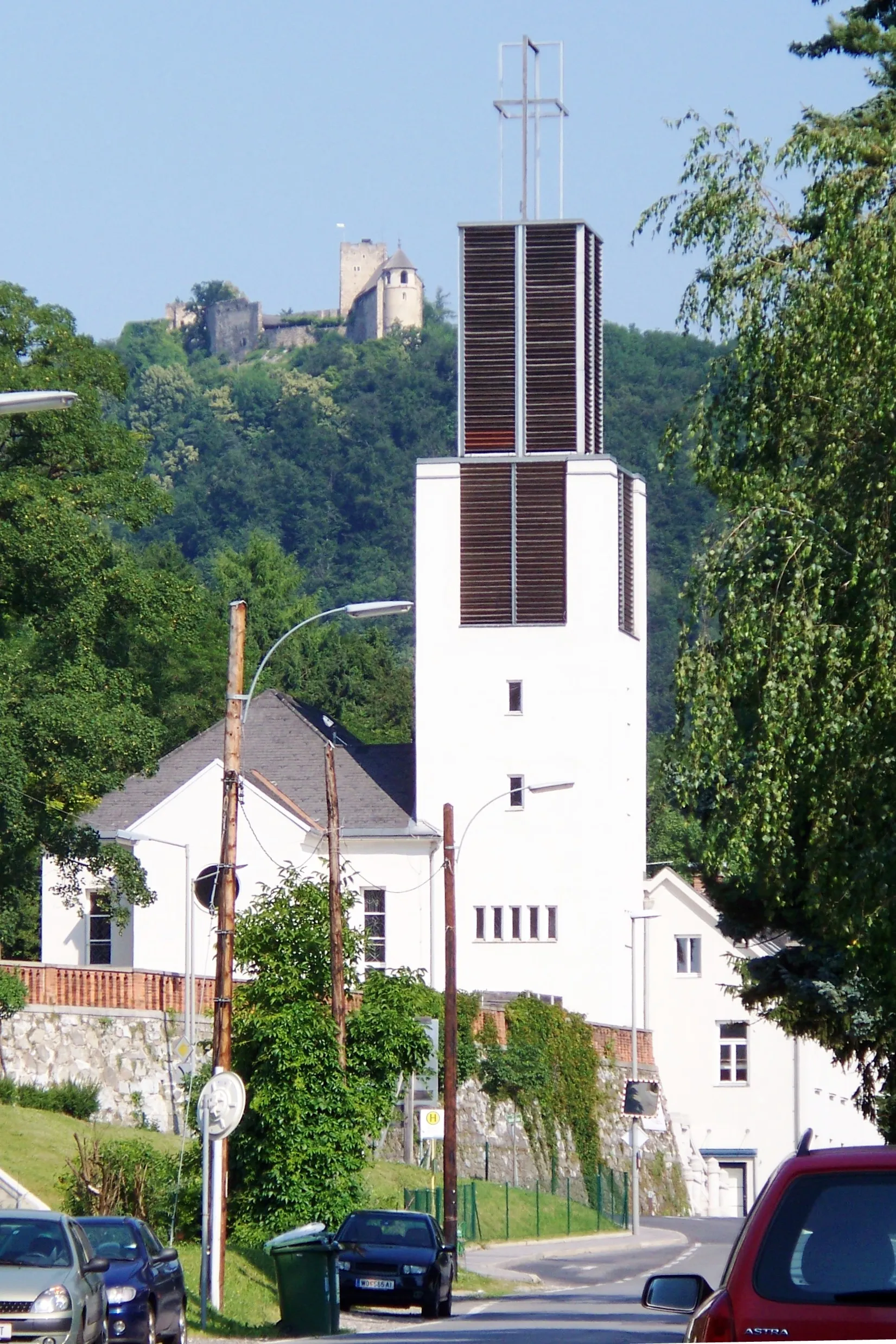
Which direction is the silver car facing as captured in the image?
toward the camera

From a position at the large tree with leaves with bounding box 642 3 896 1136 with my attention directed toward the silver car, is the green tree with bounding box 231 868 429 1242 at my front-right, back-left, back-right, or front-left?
front-right

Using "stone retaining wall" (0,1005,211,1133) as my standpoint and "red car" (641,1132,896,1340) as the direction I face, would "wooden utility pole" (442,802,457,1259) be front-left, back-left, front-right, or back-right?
front-left

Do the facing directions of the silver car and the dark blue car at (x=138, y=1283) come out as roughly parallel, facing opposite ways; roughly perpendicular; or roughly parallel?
roughly parallel

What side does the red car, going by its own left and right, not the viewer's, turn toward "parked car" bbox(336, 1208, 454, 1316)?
front

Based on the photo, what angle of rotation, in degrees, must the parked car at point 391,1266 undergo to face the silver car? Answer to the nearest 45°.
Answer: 0° — it already faces it

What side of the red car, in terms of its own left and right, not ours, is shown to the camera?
back

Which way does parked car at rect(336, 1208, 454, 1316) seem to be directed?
toward the camera

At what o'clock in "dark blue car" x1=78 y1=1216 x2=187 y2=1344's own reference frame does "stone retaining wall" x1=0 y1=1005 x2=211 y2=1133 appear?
The stone retaining wall is roughly at 6 o'clock from the dark blue car.

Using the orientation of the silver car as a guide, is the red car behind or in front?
in front

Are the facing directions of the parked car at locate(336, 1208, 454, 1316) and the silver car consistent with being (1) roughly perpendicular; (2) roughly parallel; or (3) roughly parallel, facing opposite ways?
roughly parallel

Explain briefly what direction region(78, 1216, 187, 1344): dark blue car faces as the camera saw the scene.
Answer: facing the viewer
